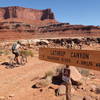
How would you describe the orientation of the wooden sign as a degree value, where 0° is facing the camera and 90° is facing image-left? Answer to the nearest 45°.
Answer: approximately 45°
